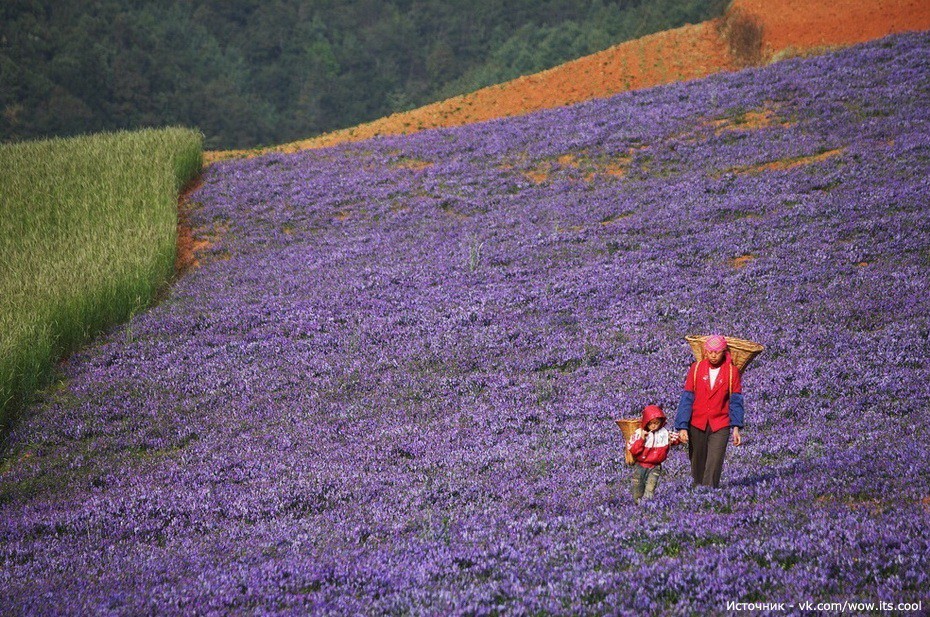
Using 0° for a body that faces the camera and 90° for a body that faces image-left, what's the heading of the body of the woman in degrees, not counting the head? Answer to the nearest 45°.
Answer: approximately 0°
